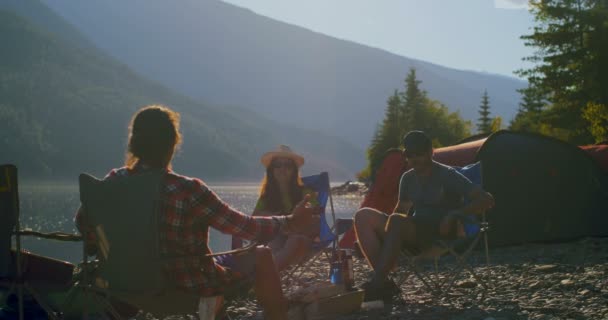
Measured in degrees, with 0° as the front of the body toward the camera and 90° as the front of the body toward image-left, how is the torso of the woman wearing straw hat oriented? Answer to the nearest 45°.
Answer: approximately 0°

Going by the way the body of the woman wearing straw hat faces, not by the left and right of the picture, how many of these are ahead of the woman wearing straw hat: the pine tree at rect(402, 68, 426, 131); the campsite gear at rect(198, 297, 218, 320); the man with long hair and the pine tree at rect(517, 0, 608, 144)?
2

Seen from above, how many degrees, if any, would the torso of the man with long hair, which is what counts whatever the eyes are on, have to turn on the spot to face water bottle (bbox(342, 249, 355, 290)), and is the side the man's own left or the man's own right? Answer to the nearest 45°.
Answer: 0° — they already face it

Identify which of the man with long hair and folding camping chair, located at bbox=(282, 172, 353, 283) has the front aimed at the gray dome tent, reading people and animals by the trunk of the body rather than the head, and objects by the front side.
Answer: the man with long hair

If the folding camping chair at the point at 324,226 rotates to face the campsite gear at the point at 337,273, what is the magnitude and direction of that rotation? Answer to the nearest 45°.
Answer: approximately 45° to its left

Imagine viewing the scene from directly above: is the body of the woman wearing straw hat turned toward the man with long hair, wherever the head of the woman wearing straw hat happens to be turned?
yes

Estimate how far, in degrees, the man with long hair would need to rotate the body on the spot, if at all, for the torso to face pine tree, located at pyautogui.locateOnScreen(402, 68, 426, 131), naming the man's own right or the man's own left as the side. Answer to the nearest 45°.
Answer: approximately 45° to the man's own left

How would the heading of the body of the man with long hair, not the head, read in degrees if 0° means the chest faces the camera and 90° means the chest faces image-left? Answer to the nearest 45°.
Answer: approximately 225°

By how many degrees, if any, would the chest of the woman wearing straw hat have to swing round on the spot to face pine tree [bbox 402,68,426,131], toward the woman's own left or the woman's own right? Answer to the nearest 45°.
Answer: approximately 180°

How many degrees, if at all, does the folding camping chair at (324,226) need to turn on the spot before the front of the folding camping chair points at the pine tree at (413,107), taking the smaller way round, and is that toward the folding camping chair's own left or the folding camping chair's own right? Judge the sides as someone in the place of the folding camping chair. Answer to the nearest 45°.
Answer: approximately 135° to the folding camping chair's own right

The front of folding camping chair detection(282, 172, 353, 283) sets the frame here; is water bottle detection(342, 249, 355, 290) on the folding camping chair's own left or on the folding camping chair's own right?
on the folding camping chair's own left

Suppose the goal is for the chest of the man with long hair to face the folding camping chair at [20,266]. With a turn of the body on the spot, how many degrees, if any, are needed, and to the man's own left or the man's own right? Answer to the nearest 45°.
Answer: approximately 90° to the man's own left

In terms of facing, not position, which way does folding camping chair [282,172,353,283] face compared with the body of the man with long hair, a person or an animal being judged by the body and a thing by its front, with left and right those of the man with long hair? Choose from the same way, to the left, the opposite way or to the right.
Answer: the opposite way

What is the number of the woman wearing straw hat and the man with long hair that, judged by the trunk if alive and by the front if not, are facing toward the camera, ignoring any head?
1
